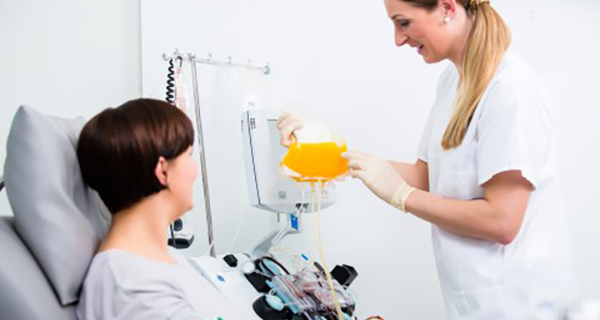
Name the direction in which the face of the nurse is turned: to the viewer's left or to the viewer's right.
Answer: to the viewer's left

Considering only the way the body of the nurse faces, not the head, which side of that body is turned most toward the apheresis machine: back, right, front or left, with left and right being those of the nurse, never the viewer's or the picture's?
front

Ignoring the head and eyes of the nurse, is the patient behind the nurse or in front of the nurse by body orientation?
in front

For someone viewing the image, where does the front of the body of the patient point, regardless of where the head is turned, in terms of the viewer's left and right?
facing away from the viewer and to the right of the viewer

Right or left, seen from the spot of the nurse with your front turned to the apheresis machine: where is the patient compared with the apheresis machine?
left

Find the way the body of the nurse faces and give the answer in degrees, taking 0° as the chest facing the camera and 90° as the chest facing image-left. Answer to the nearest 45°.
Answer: approximately 90°

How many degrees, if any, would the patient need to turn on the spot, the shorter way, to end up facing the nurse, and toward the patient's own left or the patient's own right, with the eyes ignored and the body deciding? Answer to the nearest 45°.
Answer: approximately 45° to the patient's own right

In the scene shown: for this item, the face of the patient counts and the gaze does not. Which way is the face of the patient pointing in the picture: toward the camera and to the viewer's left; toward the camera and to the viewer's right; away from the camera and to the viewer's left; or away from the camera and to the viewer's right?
away from the camera and to the viewer's right

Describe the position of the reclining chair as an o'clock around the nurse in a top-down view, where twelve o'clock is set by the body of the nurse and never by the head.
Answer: The reclining chair is roughly at 11 o'clock from the nurse.

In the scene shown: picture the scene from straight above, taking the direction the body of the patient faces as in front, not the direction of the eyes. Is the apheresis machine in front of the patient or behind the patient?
in front

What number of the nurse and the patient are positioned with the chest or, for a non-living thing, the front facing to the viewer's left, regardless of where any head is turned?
1
